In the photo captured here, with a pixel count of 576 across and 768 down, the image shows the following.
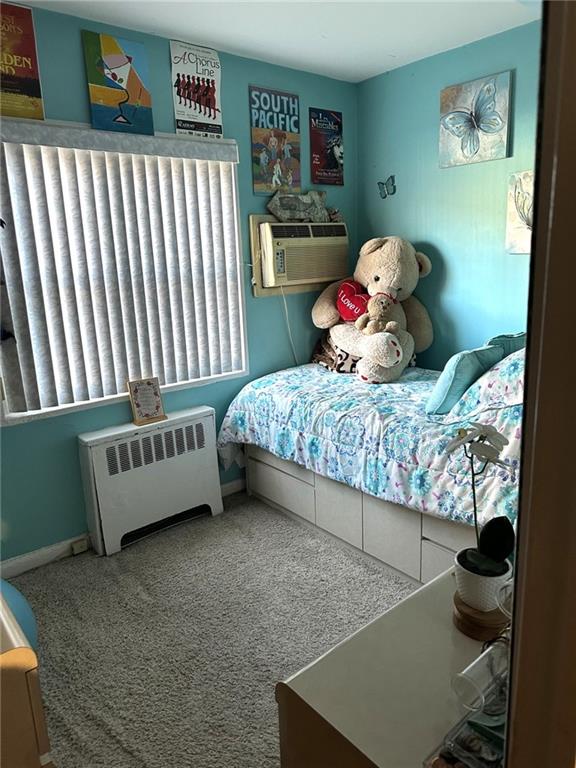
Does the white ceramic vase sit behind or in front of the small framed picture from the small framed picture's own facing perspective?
in front

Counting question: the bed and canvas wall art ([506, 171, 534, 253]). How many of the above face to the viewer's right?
0

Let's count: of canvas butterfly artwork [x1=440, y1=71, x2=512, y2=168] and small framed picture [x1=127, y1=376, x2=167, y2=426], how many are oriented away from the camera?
0

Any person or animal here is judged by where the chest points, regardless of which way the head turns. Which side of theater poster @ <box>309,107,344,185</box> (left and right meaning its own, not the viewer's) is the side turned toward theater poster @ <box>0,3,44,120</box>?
right

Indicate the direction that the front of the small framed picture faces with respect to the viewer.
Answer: facing the viewer and to the right of the viewer

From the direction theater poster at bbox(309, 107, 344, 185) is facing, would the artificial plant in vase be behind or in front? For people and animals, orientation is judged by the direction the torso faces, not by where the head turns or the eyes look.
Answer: in front

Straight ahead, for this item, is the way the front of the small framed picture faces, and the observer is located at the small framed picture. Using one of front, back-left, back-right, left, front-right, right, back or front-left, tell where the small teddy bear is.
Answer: front-left

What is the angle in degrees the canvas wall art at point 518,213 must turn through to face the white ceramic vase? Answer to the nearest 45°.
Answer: approximately 45° to its left

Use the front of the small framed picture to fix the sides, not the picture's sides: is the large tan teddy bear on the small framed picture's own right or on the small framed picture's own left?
on the small framed picture's own left

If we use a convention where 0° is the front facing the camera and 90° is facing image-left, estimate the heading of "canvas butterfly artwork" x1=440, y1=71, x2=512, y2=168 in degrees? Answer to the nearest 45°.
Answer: approximately 45°
